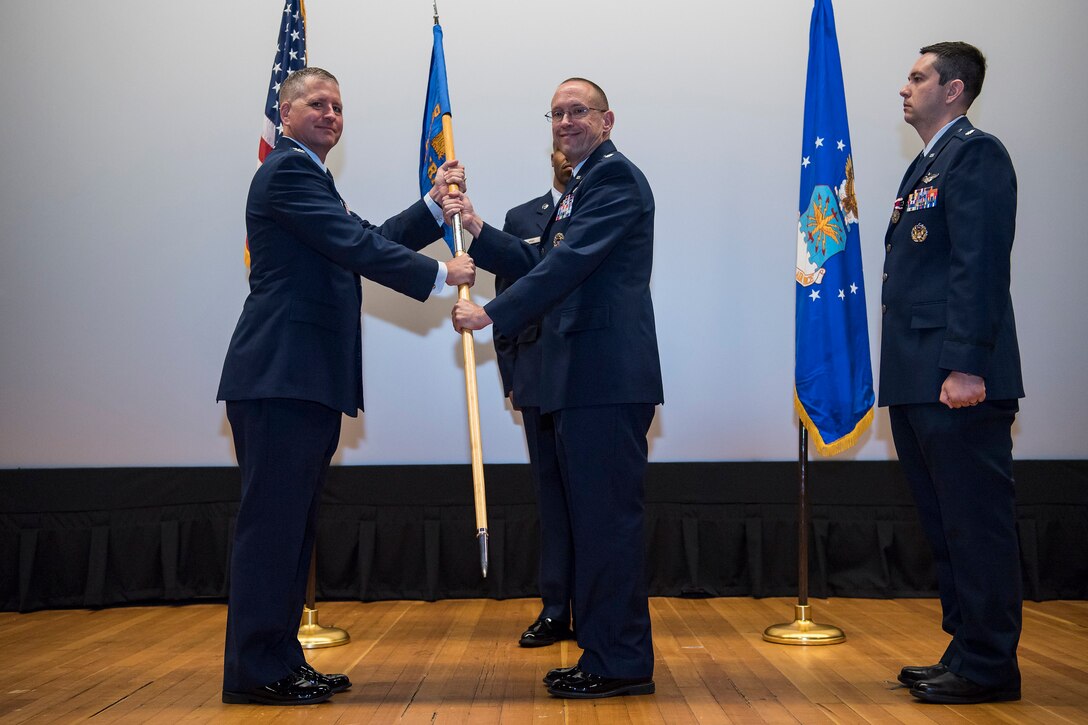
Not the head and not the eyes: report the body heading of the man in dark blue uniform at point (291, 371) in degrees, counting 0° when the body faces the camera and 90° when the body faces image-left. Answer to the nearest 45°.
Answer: approximately 270°

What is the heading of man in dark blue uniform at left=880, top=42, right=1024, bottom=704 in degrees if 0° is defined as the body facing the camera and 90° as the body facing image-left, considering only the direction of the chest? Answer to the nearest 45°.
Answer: approximately 90°

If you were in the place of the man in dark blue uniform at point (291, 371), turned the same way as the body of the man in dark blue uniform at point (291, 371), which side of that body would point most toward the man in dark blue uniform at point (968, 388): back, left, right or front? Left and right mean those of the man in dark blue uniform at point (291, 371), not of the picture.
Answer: front

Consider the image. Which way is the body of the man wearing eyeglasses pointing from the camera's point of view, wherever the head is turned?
to the viewer's left

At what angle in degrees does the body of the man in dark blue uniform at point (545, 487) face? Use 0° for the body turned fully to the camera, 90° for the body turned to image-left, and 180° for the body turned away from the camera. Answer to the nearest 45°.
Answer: approximately 45°

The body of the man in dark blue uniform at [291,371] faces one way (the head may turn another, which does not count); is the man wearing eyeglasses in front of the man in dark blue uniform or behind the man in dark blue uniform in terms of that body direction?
in front

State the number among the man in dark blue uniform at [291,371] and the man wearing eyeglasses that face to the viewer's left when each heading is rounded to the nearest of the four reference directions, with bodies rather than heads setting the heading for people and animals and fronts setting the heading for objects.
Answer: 1

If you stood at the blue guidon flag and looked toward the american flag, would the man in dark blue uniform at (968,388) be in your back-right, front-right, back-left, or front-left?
back-right

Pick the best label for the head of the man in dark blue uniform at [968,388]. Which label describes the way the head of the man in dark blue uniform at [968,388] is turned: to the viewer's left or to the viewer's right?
to the viewer's left
